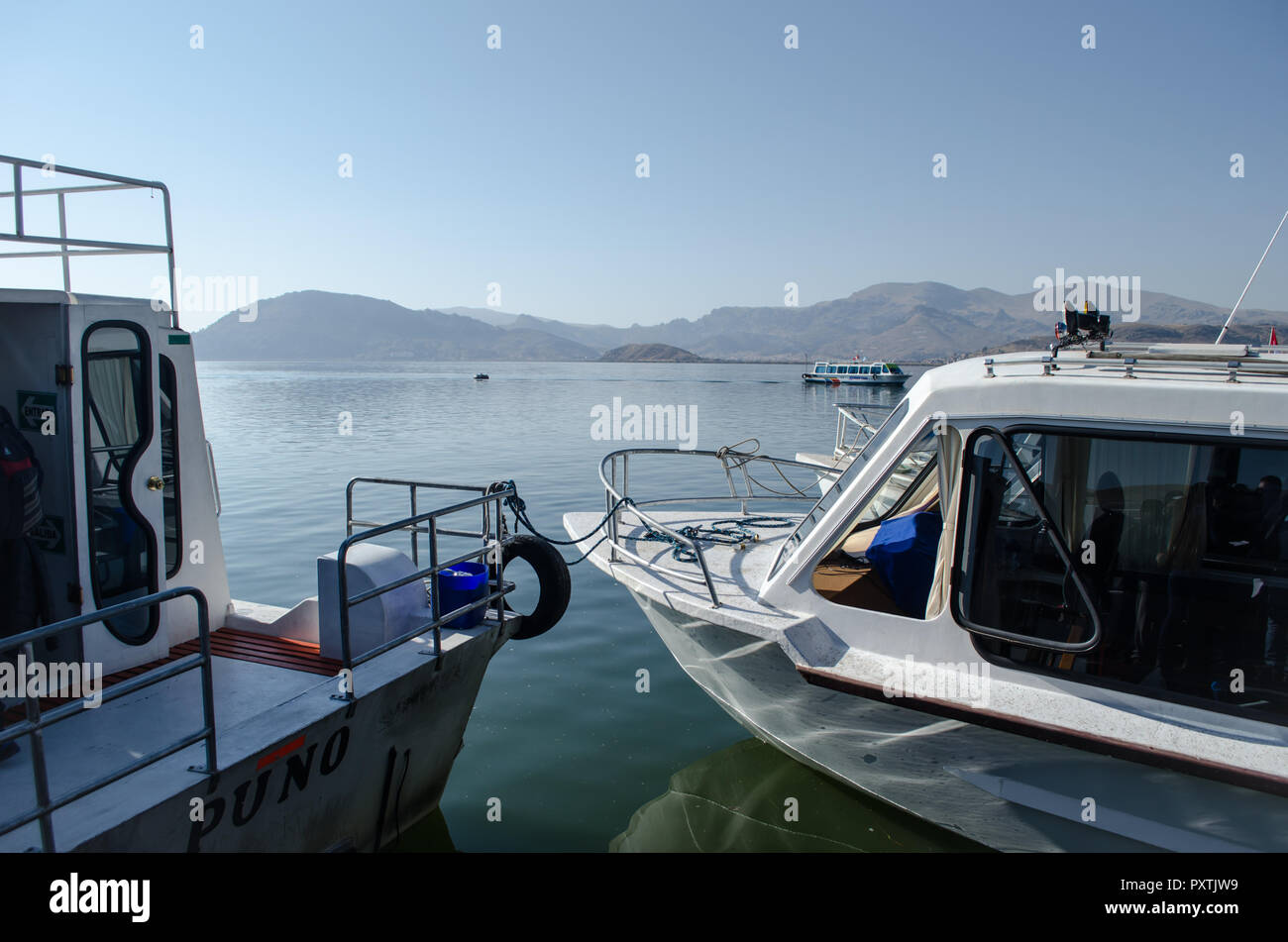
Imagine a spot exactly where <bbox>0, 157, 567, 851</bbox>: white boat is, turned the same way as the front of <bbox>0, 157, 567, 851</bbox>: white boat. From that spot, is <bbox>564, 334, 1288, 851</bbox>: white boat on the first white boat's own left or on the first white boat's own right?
on the first white boat's own right

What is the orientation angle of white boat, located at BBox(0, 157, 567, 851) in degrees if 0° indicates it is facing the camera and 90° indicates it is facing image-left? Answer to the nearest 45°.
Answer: approximately 225°
